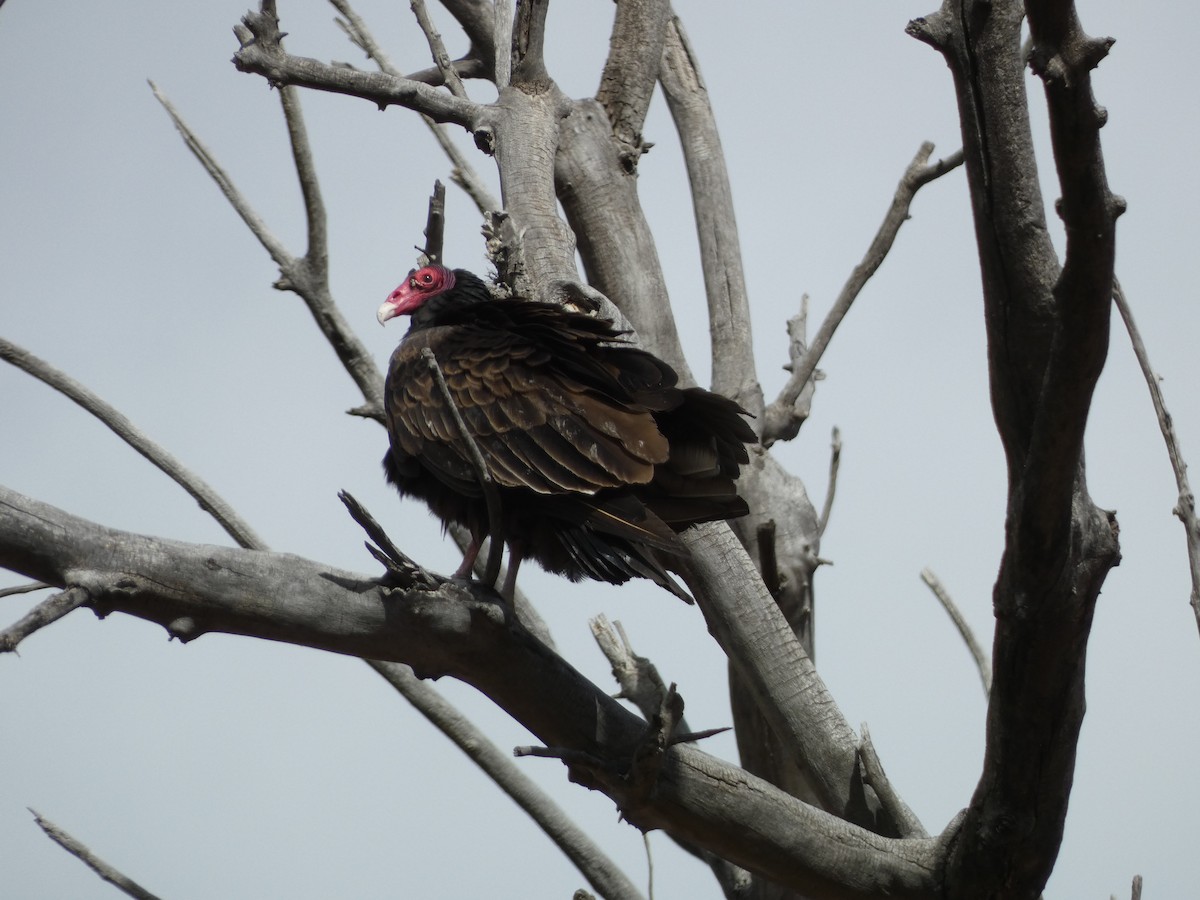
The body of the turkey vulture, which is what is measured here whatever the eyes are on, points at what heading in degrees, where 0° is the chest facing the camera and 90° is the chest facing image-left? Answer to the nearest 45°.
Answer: approximately 90°
